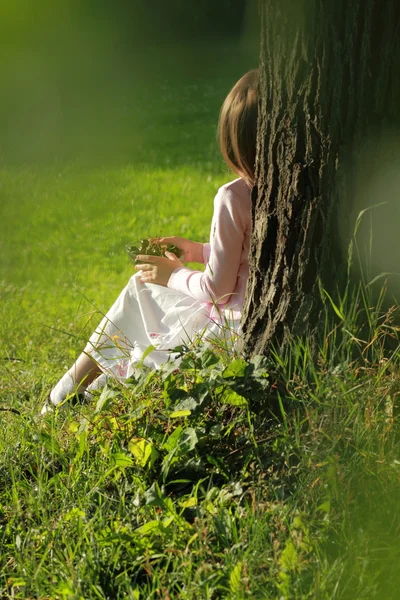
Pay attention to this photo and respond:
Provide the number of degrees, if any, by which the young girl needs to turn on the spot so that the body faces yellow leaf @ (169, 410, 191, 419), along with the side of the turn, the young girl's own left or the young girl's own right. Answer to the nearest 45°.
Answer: approximately 90° to the young girl's own left

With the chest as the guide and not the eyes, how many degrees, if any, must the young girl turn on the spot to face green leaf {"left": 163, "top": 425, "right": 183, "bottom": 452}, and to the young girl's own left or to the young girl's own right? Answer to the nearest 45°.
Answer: approximately 90° to the young girl's own left

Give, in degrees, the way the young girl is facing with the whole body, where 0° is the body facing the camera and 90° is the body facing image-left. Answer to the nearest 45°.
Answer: approximately 90°

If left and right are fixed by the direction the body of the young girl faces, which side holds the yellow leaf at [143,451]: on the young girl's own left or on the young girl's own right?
on the young girl's own left

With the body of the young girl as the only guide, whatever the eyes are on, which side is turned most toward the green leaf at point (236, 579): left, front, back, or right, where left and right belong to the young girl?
left

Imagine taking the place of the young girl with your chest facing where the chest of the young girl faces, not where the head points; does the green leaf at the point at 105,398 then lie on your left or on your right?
on your left

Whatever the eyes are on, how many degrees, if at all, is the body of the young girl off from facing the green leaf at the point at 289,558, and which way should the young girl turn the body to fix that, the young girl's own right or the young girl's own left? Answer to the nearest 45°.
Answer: approximately 90° to the young girl's own left

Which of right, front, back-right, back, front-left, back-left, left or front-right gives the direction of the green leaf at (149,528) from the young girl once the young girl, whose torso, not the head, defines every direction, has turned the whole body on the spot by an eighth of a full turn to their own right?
back-left
